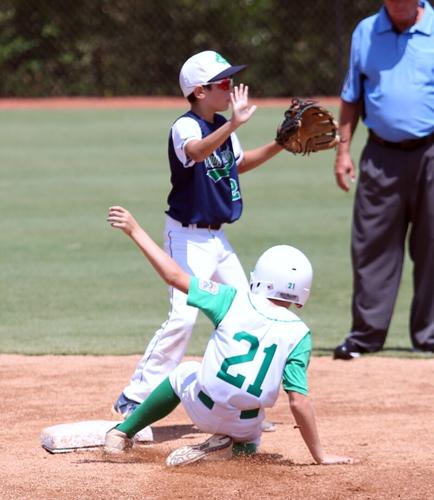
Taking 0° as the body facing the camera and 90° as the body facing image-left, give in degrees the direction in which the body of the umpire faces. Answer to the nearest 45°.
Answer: approximately 0°

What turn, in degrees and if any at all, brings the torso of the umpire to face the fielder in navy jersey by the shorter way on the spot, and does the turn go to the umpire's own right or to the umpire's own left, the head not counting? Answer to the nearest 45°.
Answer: approximately 45° to the umpire's own right

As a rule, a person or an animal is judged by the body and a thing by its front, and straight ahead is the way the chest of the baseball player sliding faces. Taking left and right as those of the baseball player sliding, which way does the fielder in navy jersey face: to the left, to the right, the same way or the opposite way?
the opposite way

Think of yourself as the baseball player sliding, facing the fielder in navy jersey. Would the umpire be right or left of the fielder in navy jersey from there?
right

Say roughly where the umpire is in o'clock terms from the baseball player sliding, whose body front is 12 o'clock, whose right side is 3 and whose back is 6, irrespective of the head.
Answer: The umpire is roughly at 2 o'clock from the baseball player sliding.

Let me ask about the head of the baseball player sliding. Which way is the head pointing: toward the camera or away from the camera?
away from the camera

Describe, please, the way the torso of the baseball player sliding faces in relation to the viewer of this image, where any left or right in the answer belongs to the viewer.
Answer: facing away from the viewer and to the left of the viewer

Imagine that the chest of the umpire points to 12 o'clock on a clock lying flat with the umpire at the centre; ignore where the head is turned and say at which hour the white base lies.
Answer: The white base is roughly at 1 o'clock from the umpire.

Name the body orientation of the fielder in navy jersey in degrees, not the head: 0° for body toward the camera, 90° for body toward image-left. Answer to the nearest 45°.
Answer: approximately 315°

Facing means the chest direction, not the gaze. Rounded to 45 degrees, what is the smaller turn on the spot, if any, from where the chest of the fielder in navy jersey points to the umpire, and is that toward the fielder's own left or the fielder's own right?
approximately 90° to the fielder's own left

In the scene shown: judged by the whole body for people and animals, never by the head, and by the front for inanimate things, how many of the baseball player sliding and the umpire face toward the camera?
1

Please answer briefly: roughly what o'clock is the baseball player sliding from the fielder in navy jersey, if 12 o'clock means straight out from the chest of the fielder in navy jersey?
The baseball player sliding is roughly at 1 o'clock from the fielder in navy jersey.

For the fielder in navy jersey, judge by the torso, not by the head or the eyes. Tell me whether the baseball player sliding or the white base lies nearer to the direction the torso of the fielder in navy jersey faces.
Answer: the baseball player sliding
